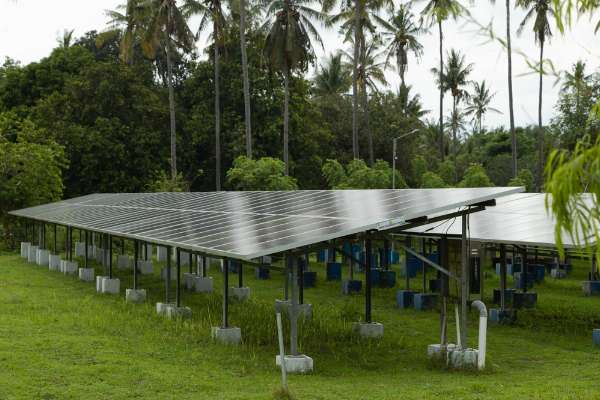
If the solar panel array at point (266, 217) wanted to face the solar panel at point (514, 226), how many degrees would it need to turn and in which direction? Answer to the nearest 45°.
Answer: approximately 180°

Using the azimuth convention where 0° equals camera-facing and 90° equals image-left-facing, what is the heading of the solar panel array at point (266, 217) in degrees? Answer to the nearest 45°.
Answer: approximately 45°

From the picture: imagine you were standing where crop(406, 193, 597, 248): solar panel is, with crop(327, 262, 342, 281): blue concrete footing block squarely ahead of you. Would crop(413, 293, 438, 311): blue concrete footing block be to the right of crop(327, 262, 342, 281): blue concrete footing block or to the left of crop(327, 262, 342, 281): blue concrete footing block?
left
